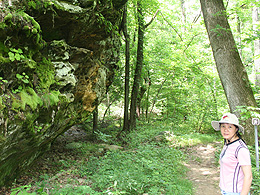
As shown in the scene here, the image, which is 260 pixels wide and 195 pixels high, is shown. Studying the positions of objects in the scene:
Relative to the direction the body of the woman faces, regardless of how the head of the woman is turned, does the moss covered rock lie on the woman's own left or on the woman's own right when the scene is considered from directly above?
on the woman's own right

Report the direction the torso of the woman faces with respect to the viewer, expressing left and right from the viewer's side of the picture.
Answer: facing the viewer and to the left of the viewer
